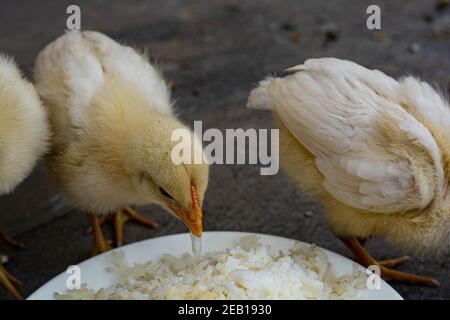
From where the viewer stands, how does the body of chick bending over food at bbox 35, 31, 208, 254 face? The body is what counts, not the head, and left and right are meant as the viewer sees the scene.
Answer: facing the viewer and to the right of the viewer

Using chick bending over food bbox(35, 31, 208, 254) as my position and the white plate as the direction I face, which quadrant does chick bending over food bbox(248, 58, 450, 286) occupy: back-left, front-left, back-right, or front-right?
front-left

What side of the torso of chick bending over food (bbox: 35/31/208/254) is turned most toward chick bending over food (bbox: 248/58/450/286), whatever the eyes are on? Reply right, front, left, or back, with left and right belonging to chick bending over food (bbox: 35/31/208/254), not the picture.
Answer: front
